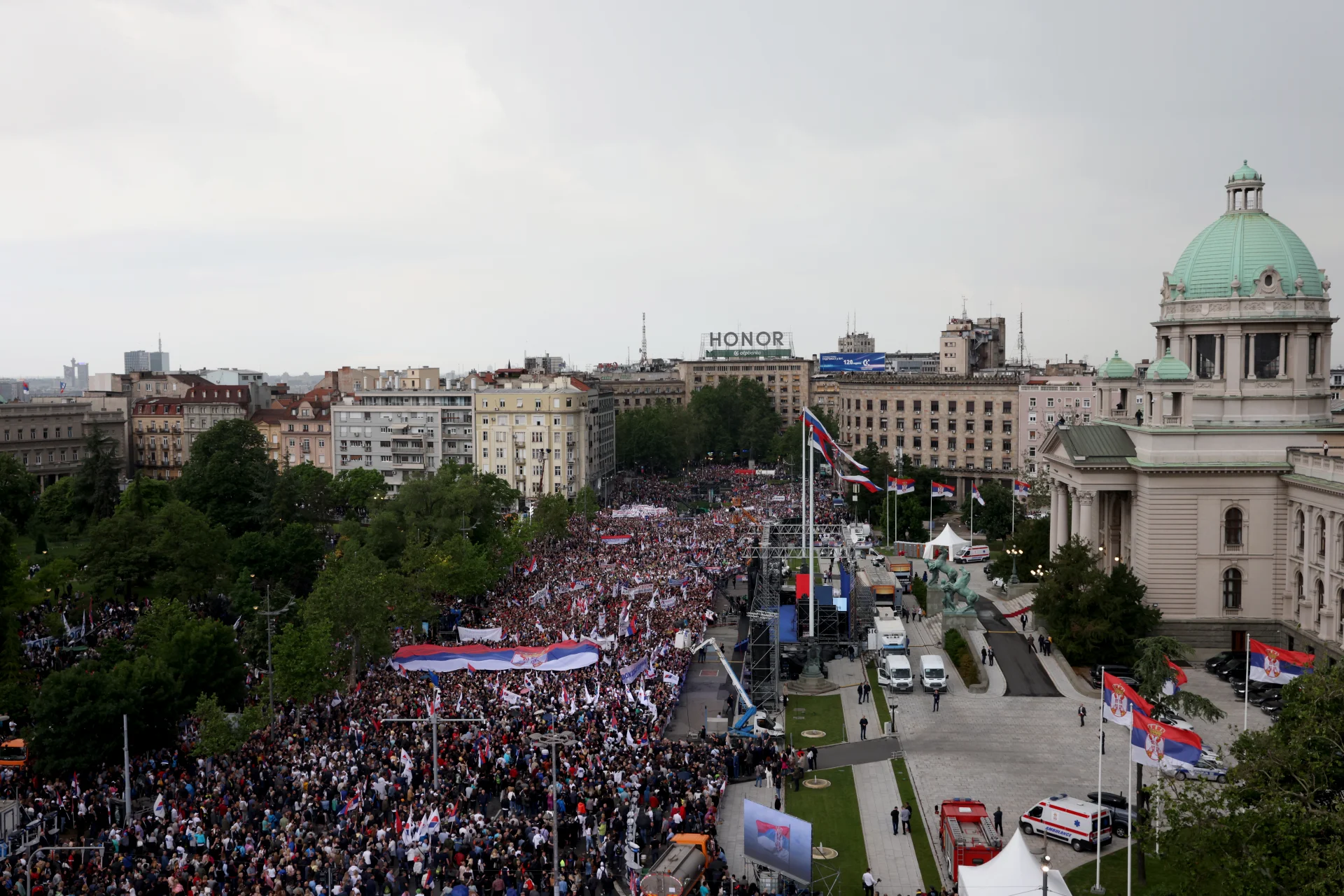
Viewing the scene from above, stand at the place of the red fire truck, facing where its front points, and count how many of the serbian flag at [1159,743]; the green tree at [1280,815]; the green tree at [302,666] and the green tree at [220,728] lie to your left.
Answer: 2

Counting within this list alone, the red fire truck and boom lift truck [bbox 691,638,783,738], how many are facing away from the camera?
1

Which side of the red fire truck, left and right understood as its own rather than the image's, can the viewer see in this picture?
back

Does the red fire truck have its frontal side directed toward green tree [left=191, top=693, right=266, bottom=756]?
no

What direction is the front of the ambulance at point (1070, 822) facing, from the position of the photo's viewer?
facing away from the viewer and to the left of the viewer

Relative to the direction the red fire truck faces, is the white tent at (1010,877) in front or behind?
behind
